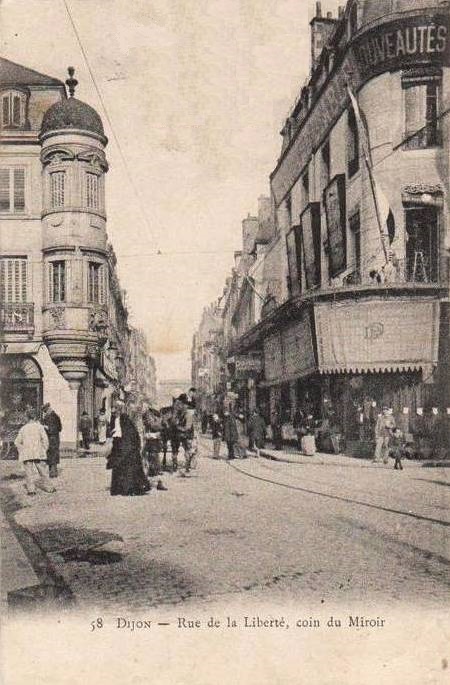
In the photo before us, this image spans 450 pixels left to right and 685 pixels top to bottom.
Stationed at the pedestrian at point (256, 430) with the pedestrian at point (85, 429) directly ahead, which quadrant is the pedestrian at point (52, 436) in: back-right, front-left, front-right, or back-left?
front-left

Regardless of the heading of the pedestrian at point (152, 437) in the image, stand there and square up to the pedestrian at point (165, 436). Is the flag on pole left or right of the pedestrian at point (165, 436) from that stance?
right

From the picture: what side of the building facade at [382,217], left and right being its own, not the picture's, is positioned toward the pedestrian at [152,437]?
front

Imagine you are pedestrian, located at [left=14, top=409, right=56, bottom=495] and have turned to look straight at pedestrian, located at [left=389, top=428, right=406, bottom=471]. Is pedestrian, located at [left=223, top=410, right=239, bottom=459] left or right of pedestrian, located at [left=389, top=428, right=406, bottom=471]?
left

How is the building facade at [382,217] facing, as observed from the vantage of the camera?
facing the viewer and to the left of the viewer

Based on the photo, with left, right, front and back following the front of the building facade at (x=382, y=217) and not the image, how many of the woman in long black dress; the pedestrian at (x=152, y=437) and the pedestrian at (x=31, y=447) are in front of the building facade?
3

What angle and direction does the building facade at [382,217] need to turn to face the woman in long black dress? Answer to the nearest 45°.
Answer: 0° — it already faces them
